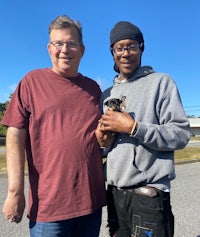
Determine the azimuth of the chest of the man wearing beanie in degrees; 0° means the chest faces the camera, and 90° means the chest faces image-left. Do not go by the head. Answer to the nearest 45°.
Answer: approximately 45°
